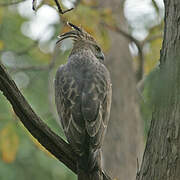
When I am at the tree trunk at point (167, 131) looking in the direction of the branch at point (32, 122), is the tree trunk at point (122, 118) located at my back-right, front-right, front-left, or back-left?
front-right

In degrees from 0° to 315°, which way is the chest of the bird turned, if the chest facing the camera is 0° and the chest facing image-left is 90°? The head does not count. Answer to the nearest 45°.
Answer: approximately 180°

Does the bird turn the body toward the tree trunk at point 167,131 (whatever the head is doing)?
no
